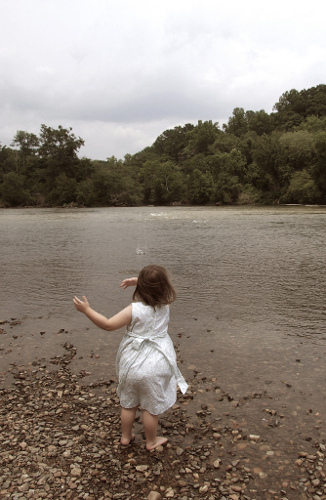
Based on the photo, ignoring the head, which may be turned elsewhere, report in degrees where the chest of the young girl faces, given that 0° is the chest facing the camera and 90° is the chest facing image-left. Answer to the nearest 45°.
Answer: approximately 180°

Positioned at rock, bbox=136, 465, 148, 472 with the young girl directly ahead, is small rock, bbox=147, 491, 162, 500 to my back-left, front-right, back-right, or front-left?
back-right

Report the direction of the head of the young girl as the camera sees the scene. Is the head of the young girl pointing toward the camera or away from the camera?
away from the camera
